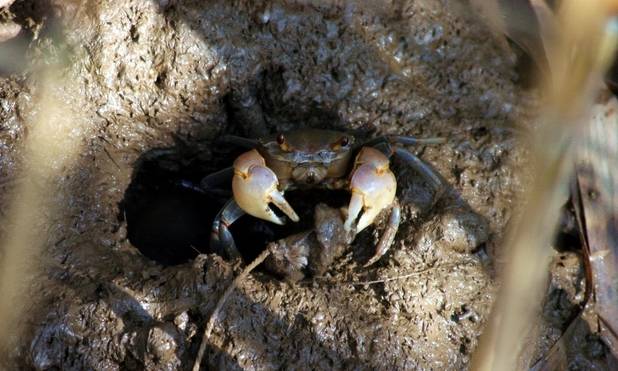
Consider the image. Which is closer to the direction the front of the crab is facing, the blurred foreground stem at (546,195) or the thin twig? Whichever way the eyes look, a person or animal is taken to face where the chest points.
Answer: the blurred foreground stem

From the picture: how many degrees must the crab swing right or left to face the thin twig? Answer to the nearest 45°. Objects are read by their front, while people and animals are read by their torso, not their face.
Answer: approximately 45° to its right

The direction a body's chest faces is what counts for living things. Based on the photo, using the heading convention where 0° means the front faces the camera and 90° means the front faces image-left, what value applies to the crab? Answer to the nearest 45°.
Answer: approximately 0°
